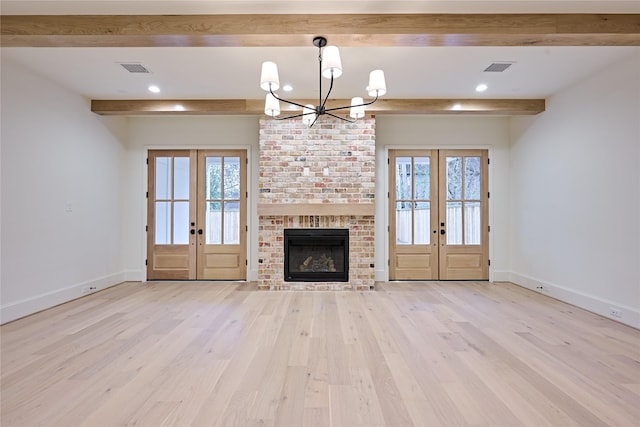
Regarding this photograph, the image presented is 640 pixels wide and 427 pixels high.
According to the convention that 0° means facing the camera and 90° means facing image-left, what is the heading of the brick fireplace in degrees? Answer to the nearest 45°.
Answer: approximately 0°
